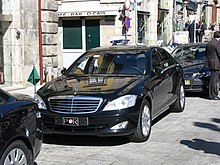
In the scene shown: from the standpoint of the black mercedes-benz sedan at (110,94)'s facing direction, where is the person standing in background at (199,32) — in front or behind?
behind

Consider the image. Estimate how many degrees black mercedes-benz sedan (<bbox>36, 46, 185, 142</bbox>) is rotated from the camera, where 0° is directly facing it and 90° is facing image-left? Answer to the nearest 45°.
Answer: approximately 45°

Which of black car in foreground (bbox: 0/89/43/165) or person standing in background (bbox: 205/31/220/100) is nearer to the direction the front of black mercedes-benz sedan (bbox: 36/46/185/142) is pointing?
the black car in foreground

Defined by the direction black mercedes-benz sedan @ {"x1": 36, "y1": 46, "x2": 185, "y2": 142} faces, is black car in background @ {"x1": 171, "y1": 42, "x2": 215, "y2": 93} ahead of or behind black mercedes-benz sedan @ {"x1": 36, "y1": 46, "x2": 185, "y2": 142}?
behind
